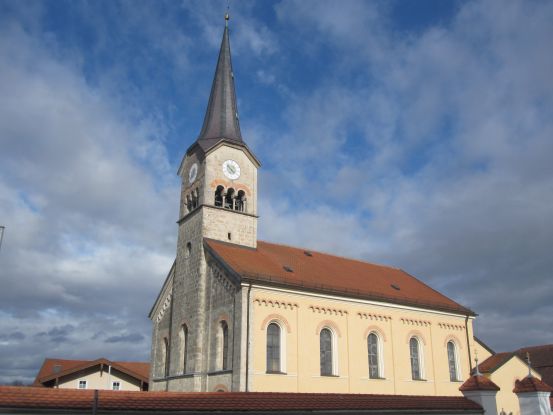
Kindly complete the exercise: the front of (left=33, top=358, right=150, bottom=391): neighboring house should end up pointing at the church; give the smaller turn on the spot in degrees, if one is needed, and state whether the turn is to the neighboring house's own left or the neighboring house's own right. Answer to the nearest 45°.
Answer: approximately 45° to the neighboring house's own left

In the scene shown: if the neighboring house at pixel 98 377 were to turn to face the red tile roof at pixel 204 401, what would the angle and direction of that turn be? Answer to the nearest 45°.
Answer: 0° — it already faces it

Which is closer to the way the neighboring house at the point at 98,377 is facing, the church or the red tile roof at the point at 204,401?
the red tile roof

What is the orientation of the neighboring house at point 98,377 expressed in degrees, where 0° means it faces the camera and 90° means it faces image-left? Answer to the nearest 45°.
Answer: approximately 0°

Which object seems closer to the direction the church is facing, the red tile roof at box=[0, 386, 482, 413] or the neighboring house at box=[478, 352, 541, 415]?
the red tile roof

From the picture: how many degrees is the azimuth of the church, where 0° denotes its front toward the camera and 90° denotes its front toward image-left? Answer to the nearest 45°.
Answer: approximately 45°

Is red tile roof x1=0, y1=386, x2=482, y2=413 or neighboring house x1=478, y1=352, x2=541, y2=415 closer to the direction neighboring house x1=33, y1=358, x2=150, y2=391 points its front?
the red tile roof

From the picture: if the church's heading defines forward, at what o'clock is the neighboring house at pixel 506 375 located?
The neighboring house is roughly at 7 o'clock from the church.

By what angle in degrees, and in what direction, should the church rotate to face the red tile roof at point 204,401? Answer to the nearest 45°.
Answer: approximately 45° to its left

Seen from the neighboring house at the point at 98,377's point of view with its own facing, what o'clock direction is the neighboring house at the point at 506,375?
the neighboring house at the point at 506,375 is roughly at 10 o'clock from the neighboring house at the point at 98,377.
